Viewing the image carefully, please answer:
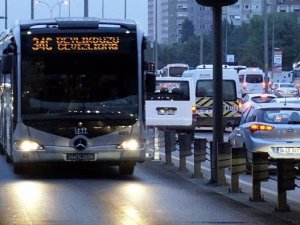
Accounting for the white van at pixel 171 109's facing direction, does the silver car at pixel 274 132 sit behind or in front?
behind

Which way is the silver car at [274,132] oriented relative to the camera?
away from the camera

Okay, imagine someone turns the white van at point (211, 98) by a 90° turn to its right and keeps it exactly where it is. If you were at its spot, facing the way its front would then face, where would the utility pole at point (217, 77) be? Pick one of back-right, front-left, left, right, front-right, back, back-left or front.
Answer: right

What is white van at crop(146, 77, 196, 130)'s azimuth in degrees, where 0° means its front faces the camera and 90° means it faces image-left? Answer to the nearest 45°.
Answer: approximately 180°

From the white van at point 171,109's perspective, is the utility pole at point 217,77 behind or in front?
behind

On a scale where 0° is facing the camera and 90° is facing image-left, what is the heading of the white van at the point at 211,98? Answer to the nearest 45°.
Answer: approximately 180°

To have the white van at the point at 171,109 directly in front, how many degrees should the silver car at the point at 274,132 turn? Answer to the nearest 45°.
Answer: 0° — it already faces it

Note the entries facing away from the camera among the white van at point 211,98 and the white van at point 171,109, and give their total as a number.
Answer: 2

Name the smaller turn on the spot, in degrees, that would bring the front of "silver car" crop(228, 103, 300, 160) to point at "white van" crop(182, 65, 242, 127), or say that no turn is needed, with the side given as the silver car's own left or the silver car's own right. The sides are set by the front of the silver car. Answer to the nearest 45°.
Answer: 0° — it already faces it
